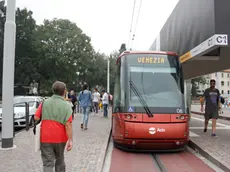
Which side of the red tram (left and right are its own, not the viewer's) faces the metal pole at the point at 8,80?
right

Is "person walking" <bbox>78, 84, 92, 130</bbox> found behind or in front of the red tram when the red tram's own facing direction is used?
behind

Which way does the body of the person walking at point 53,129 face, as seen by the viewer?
away from the camera

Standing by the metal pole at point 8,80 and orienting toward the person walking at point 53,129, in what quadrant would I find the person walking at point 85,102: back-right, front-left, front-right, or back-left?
back-left

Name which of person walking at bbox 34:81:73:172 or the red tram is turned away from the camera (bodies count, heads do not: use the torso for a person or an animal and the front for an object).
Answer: the person walking

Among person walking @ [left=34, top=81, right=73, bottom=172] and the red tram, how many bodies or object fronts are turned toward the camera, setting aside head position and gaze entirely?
1

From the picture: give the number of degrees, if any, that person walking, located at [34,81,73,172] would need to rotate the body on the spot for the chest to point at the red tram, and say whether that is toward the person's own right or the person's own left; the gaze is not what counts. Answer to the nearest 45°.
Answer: approximately 45° to the person's own right

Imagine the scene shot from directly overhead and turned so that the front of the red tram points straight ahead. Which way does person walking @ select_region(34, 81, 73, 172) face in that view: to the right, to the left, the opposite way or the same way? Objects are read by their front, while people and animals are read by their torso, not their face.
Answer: the opposite way

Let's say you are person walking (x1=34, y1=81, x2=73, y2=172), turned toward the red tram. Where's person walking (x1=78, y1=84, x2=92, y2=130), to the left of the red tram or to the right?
left

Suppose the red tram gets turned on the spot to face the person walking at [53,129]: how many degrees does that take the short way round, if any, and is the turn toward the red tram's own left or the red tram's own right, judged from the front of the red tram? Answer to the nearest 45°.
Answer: approximately 45° to the red tram's own right

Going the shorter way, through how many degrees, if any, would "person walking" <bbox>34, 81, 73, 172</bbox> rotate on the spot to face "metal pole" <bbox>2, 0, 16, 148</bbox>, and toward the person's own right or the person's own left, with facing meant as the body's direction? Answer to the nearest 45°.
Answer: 0° — they already face it
